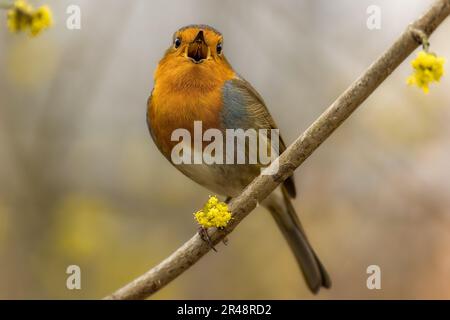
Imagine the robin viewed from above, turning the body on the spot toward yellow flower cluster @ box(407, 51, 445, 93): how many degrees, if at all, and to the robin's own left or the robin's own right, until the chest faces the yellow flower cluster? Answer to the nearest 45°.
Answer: approximately 90° to the robin's own left

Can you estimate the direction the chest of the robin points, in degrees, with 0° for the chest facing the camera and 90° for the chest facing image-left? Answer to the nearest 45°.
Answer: approximately 45°
